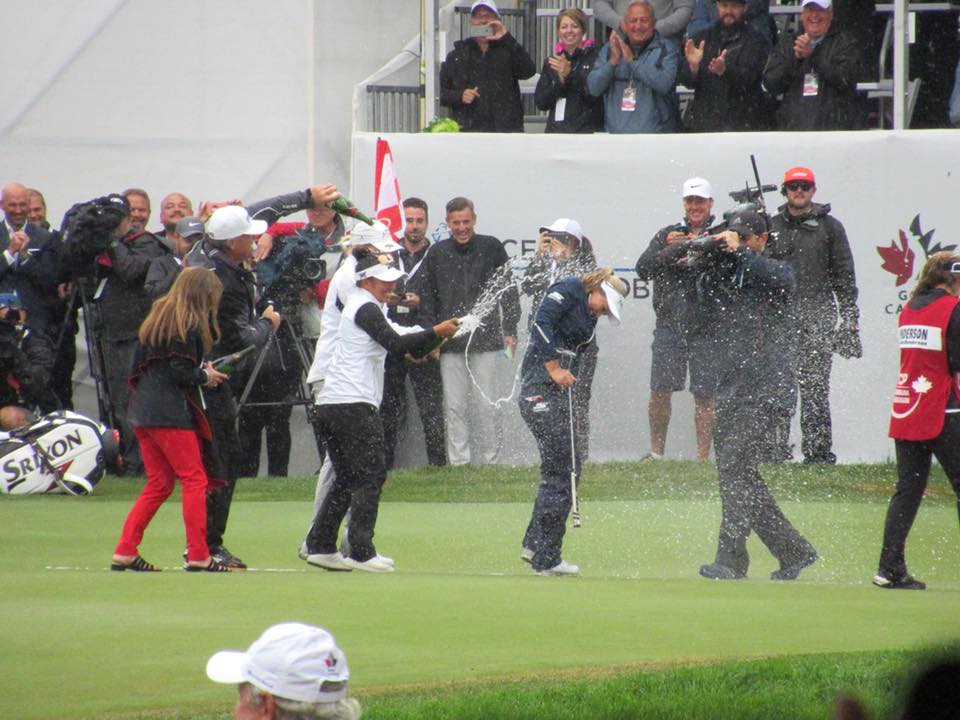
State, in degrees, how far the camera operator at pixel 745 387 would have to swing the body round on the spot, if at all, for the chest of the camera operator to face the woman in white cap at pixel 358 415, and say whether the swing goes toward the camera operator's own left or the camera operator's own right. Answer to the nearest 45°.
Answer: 0° — they already face them

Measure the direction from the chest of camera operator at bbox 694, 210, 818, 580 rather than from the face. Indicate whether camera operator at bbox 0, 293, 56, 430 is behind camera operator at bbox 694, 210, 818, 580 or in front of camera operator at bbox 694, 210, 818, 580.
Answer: in front

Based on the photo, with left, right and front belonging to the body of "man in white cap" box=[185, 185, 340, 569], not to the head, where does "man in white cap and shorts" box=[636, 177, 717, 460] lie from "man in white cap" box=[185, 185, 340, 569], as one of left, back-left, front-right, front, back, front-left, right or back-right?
front-left

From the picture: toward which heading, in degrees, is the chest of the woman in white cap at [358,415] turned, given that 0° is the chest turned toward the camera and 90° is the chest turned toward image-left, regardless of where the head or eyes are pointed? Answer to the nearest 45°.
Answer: approximately 270°

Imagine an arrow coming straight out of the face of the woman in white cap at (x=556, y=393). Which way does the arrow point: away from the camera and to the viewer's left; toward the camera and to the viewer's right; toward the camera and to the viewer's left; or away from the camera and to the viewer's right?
toward the camera and to the viewer's right

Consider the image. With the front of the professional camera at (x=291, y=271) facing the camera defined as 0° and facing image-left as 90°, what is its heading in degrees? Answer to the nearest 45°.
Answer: approximately 315°

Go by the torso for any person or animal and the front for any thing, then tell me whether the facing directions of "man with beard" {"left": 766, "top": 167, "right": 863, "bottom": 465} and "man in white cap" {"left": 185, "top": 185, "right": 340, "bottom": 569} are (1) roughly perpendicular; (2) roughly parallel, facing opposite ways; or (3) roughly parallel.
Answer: roughly perpendicular

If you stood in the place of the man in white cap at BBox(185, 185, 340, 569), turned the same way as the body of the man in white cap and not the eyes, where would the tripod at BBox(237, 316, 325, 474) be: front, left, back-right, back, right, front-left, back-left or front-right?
left

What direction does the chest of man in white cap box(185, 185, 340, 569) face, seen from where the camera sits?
to the viewer's right
